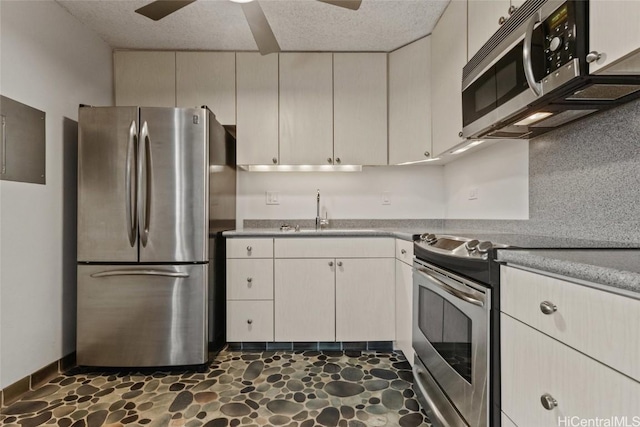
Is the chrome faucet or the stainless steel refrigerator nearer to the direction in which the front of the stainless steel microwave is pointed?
the stainless steel refrigerator

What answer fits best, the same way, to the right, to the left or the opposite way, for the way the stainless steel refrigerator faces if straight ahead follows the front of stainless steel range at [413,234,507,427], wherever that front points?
to the left

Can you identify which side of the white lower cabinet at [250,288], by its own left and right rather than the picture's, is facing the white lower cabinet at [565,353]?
front

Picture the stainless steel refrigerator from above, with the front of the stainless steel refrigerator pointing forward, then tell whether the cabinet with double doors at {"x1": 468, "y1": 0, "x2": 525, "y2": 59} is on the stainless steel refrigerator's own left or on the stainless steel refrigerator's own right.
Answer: on the stainless steel refrigerator's own left

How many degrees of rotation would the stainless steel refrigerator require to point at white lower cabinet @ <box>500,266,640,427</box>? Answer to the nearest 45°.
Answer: approximately 45° to its left

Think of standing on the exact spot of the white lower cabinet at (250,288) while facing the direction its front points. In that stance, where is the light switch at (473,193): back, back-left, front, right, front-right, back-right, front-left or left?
left

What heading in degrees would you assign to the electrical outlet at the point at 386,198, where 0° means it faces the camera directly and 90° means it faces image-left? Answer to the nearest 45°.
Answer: approximately 0°
